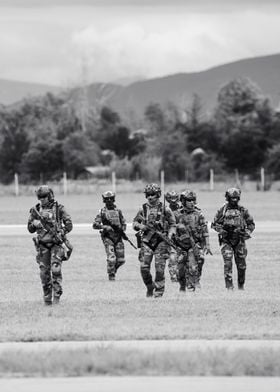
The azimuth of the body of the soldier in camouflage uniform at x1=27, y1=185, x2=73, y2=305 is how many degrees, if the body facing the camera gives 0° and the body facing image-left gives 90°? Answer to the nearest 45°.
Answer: approximately 0°

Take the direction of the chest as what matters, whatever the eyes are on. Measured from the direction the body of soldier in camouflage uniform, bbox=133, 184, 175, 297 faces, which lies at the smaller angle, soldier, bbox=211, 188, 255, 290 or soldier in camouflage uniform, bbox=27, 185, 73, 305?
the soldier in camouflage uniform

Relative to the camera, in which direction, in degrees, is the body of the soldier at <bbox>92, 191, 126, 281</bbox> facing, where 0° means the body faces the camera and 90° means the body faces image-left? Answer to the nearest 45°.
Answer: approximately 0°
